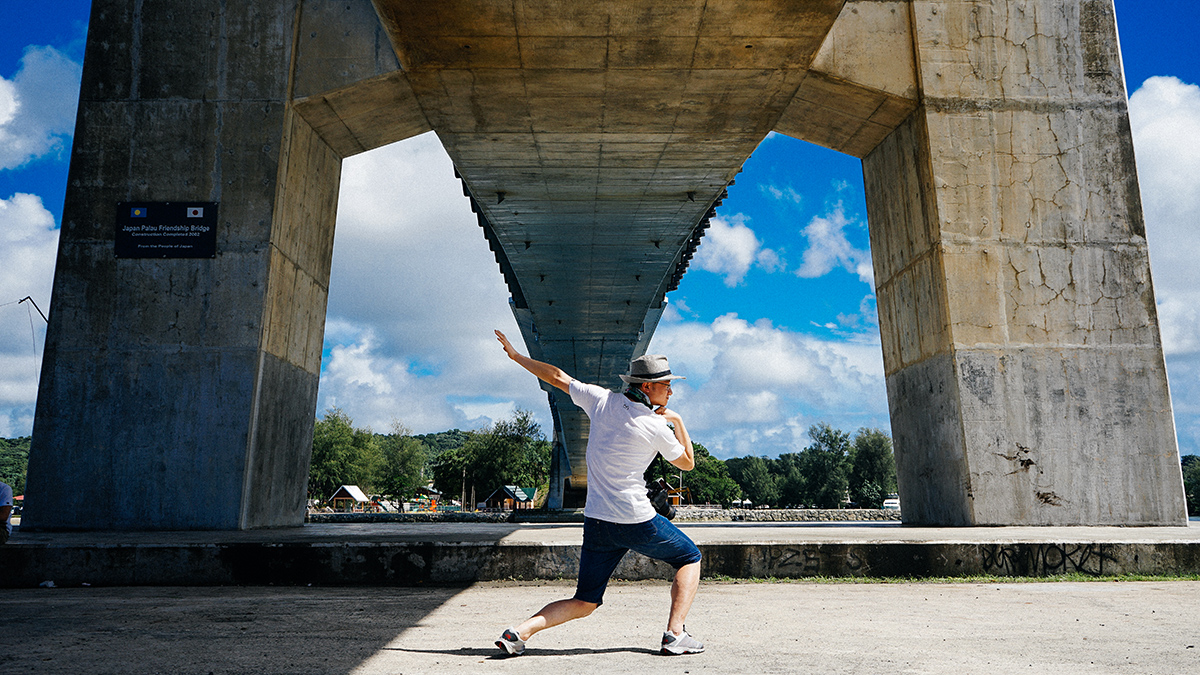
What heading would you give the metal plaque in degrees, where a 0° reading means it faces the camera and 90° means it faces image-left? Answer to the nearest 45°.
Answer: approximately 0°
